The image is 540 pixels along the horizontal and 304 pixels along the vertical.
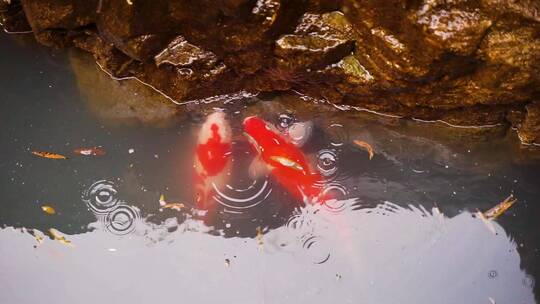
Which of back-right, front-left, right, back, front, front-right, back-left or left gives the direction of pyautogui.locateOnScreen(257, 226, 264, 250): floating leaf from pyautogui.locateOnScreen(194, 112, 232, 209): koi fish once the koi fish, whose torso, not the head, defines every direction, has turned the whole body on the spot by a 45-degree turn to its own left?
back

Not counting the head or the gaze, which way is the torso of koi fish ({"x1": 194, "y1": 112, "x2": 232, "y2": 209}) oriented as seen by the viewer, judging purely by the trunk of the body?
away from the camera

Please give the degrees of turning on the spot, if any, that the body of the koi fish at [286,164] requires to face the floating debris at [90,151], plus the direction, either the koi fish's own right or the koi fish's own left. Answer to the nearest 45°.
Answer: approximately 45° to the koi fish's own left

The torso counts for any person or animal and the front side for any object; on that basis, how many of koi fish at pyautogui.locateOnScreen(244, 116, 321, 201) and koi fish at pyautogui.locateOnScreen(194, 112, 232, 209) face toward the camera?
0

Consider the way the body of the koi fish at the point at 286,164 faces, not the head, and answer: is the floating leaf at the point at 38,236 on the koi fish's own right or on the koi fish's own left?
on the koi fish's own left

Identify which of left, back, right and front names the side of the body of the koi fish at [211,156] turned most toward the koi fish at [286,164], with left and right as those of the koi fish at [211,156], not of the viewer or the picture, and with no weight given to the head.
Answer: right

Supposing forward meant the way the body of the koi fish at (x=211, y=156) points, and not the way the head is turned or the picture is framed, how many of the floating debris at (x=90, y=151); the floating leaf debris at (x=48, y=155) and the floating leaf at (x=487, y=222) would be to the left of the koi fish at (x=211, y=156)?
2

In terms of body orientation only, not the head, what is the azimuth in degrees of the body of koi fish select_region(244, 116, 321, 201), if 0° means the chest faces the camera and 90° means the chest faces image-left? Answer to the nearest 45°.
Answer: approximately 135°

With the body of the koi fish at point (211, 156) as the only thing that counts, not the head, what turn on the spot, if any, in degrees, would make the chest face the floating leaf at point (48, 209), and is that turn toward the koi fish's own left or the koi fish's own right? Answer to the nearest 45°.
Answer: approximately 90° to the koi fish's own left

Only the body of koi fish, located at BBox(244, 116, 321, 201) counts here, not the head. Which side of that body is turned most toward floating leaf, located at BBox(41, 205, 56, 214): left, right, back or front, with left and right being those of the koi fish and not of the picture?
left

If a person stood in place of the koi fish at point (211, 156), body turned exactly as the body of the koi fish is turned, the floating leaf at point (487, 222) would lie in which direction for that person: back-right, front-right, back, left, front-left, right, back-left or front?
right

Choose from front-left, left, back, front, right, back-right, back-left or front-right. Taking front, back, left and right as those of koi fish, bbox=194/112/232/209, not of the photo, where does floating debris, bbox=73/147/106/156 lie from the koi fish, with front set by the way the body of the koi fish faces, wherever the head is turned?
left

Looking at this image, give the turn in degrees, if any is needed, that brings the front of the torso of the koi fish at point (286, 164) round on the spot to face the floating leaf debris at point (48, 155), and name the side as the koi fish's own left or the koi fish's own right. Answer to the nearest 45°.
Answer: approximately 45° to the koi fish's own left
